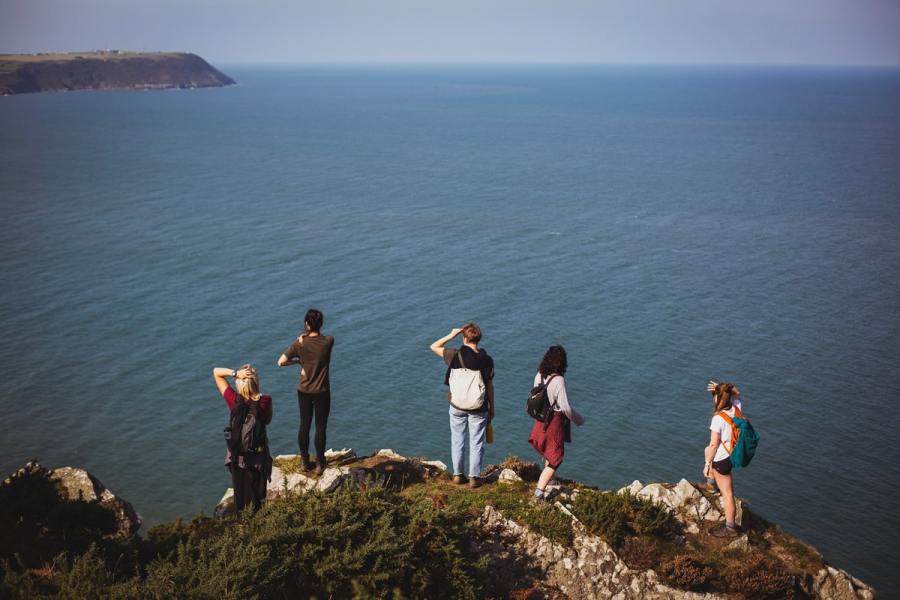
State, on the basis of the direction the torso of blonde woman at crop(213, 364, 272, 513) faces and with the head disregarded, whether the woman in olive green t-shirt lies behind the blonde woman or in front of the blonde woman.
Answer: in front

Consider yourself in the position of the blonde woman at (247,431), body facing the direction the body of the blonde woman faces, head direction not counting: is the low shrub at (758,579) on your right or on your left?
on your right

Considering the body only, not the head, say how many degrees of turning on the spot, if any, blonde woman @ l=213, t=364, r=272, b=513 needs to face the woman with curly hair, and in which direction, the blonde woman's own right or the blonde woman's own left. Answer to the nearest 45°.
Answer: approximately 90° to the blonde woman's own right

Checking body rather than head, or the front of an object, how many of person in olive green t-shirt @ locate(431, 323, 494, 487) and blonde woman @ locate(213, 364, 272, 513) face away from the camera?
2

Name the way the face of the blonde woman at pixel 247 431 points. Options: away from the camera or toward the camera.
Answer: away from the camera

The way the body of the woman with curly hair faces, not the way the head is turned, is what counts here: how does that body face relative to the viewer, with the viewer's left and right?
facing away from the viewer and to the right of the viewer

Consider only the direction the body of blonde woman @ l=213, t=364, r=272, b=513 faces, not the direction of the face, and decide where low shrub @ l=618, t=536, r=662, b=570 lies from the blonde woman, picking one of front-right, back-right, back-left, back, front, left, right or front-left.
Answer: right

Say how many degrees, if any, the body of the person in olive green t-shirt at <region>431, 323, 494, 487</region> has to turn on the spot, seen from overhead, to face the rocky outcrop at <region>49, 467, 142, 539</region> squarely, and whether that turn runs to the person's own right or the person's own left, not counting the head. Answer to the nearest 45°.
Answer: approximately 90° to the person's own left

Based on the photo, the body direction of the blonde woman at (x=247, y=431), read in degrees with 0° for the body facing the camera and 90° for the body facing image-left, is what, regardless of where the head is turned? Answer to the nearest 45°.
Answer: approximately 180°

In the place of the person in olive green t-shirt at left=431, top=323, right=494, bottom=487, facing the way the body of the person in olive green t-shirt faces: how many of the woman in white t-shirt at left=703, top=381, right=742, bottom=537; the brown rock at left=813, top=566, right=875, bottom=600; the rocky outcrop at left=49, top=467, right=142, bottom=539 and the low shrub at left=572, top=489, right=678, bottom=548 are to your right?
3

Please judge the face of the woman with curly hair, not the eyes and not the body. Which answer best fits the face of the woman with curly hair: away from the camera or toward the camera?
away from the camera

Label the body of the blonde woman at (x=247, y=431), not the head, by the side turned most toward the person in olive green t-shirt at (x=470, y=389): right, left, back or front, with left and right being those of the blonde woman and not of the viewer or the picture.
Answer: right
